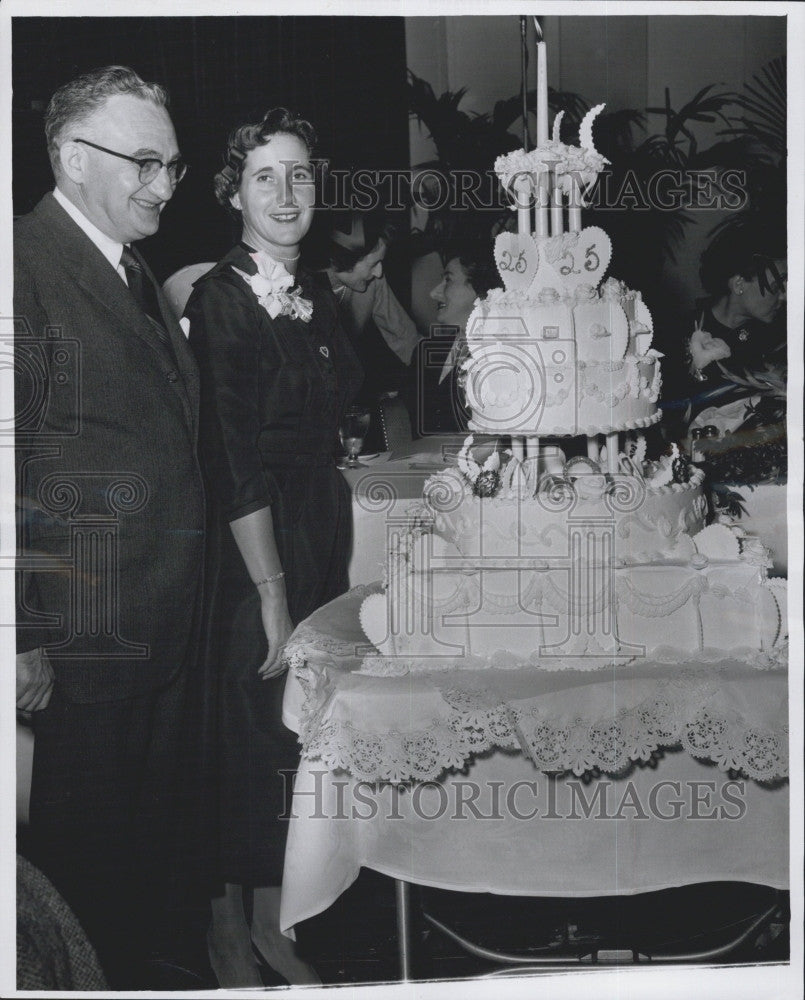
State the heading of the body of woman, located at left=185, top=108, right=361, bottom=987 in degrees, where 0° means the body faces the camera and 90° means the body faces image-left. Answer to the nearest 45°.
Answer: approximately 315°

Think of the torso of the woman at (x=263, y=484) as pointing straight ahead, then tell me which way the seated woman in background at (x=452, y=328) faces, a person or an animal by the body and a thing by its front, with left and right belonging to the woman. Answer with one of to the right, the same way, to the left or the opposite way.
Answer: to the right

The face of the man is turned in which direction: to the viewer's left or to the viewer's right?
to the viewer's right

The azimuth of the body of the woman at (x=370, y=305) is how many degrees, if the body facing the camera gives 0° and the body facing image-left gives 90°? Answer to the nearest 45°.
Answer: approximately 315°

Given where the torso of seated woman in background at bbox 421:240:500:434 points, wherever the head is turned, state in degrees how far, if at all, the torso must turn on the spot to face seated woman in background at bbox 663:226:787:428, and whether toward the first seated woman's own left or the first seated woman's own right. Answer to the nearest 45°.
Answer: approximately 135° to the first seated woman's own left

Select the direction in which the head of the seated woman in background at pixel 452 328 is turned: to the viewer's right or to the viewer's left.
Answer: to the viewer's left

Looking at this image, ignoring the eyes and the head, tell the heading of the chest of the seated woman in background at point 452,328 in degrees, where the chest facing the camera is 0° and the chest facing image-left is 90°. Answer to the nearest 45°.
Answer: approximately 45°
